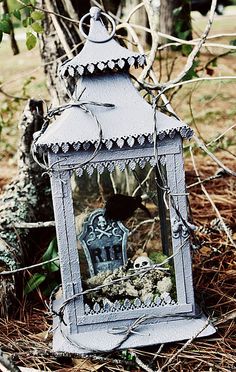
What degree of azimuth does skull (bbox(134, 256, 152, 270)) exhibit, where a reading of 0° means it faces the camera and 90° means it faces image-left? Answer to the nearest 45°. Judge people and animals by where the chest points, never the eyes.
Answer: approximately 45°

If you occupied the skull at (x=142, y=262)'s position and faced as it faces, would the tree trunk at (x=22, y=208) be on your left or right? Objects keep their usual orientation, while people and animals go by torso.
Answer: on your right

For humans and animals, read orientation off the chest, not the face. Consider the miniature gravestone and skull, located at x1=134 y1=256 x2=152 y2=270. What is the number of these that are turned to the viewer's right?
0
